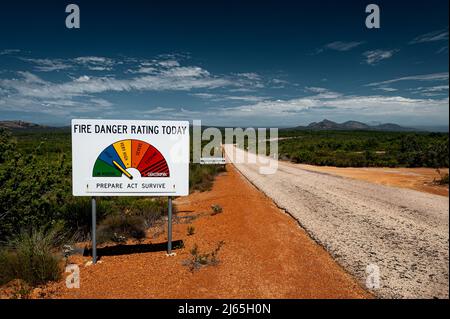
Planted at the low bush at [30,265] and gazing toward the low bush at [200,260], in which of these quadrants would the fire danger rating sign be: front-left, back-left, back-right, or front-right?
front-left

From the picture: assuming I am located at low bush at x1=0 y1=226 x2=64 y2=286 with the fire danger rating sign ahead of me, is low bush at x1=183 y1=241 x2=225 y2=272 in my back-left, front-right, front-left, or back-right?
front-right

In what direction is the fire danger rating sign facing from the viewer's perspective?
toward the camera
